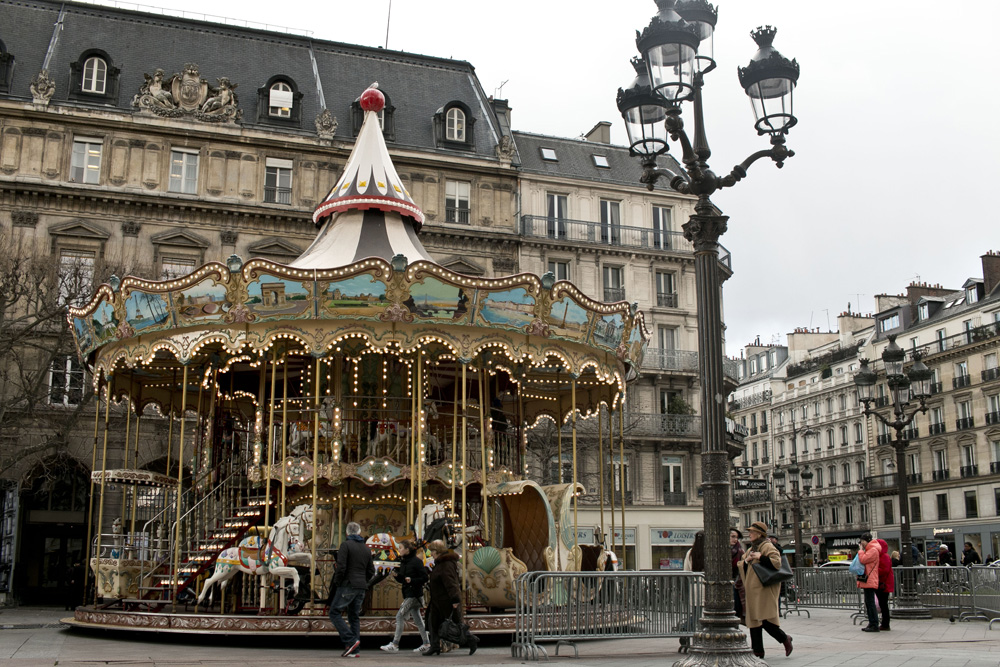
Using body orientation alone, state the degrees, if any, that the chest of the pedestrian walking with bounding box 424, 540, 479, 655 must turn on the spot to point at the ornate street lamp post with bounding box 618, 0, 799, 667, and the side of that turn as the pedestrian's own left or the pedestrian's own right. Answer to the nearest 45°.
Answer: approximately 135° to the pedestrian's own left

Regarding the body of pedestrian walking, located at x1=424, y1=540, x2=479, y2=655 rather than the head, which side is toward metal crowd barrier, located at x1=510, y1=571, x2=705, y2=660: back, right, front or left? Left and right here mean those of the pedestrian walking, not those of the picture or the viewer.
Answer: back

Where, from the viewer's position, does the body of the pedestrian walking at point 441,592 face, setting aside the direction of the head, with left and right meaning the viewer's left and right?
facing to the left of the viewer

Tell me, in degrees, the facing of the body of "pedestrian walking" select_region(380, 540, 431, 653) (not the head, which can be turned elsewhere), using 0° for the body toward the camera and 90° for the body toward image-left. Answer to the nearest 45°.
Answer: approximately 90°

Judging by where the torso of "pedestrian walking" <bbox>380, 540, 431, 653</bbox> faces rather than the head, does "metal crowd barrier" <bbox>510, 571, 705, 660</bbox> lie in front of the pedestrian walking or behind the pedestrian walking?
behind
